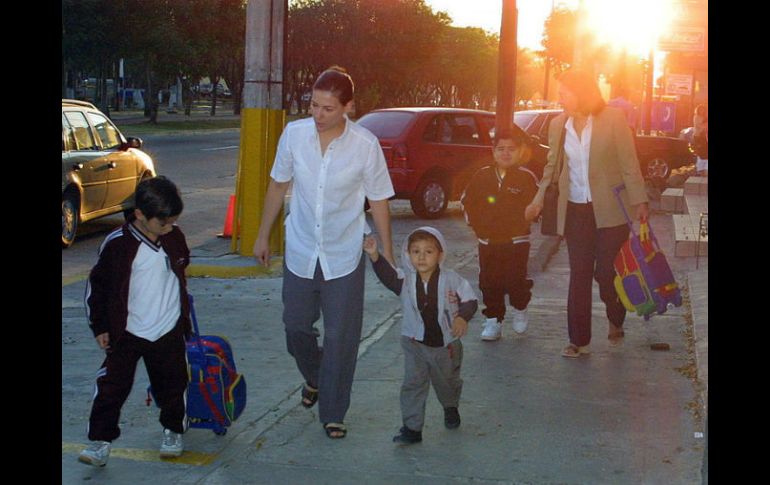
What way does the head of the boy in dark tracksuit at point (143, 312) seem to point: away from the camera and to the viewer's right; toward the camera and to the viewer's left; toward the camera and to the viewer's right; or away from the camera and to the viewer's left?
toward the camera and to the viewer's right

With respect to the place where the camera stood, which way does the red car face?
facing away from the viewer and to the right of the viewer

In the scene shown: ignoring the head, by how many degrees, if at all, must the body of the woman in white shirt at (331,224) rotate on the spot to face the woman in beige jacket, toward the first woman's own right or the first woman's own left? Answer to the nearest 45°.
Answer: approximately 135° to the first woman's own left

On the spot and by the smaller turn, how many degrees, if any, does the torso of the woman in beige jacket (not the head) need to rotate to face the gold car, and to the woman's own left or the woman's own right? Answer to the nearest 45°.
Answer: approximately 90° to the woman's own right

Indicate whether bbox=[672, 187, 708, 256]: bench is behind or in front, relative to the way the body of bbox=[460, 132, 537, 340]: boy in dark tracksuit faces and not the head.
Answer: behind

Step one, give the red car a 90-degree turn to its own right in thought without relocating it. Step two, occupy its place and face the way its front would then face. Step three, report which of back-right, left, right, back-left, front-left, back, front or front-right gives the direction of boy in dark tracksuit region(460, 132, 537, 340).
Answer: front-right

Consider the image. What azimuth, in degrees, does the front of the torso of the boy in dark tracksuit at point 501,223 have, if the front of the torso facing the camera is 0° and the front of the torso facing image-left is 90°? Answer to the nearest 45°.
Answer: approximately 0°

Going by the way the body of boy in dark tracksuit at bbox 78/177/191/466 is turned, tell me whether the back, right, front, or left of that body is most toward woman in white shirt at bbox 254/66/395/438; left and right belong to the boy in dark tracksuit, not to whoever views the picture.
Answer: left

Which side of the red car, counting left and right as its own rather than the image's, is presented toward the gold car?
back

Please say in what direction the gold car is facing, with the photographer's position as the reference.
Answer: facing away from the viewer and to the right of the viewer

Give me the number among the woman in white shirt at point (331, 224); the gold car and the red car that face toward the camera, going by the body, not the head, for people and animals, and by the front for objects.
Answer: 1

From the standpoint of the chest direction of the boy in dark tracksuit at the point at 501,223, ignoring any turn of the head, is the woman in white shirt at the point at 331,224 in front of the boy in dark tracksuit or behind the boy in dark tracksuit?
in front
